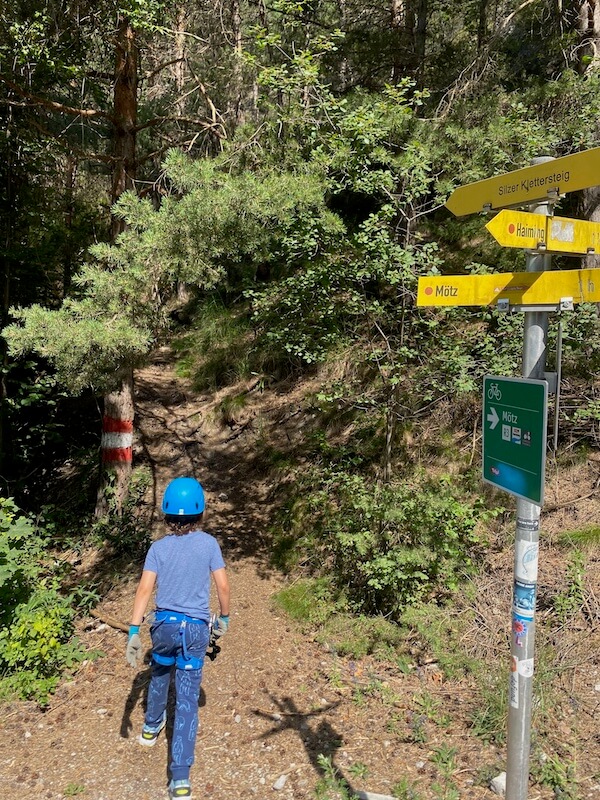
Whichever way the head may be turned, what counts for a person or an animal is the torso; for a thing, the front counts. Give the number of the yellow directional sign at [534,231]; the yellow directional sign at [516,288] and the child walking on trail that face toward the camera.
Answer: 2

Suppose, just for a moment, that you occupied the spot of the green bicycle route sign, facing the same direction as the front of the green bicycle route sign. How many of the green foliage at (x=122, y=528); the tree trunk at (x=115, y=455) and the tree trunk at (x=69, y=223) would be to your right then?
3

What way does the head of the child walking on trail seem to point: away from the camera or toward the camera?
away from the camera

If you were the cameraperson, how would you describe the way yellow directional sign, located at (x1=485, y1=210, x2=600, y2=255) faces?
facing the viewer

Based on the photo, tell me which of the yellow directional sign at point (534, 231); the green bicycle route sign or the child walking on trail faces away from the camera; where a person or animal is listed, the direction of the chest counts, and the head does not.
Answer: the child walking on trail

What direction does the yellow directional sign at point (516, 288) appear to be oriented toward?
toward the camera

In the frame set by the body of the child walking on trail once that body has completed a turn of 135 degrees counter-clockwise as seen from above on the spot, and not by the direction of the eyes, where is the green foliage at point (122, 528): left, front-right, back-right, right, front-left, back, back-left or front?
back-right

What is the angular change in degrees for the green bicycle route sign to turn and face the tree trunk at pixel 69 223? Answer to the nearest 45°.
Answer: approximately 90° to its right

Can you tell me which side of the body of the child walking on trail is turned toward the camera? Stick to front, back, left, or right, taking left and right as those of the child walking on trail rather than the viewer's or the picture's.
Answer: back

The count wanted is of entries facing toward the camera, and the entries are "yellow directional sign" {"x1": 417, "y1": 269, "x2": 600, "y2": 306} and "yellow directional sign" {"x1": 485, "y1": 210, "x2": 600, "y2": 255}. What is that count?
2

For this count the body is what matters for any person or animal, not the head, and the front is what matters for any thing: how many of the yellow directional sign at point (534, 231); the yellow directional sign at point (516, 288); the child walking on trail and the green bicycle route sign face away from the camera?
1

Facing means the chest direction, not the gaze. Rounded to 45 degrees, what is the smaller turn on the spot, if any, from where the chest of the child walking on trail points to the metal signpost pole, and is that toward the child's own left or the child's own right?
approximately 135° to the child's own right

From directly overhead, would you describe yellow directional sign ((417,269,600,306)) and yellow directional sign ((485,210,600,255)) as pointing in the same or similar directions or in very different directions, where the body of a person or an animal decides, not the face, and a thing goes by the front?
same or similar directions
